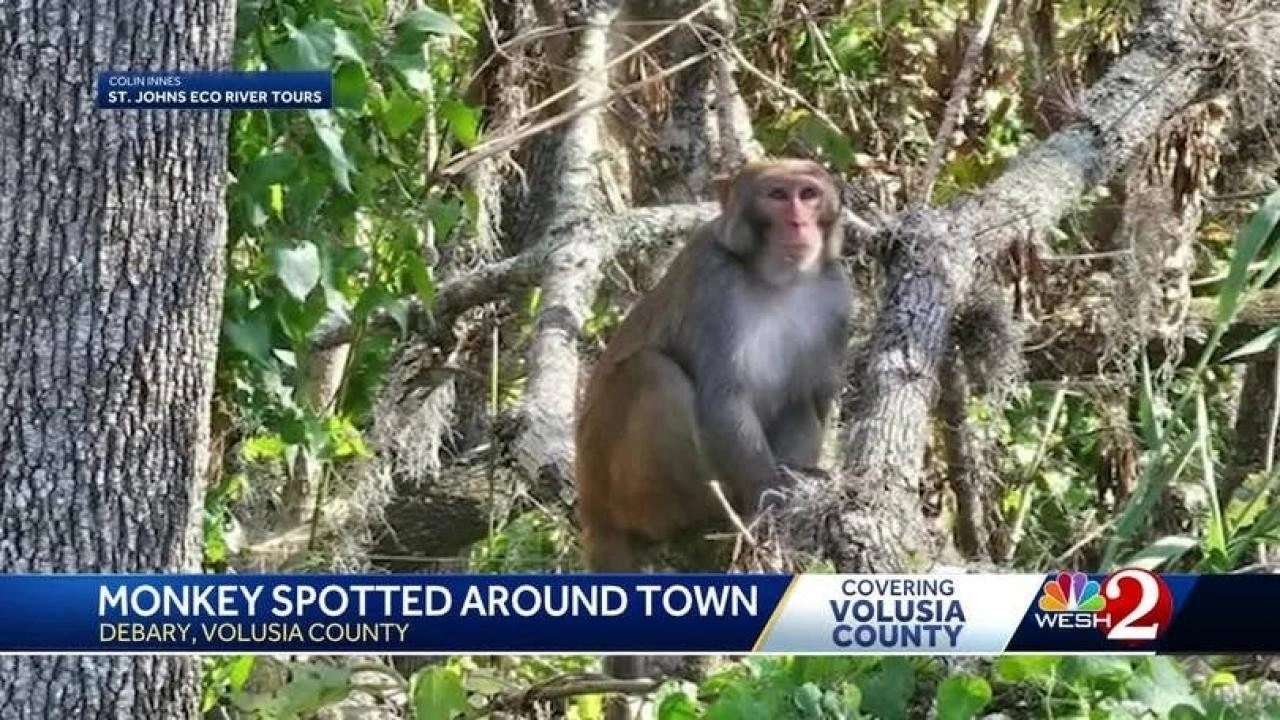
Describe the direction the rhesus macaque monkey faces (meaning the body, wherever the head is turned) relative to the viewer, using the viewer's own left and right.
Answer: facing the viewer and to the right of the viewer

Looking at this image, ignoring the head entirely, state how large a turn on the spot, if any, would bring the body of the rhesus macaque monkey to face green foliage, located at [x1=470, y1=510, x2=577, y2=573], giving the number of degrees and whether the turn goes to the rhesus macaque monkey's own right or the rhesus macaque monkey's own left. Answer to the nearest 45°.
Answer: approximately 135° to the rhesus macaque monkey's own right

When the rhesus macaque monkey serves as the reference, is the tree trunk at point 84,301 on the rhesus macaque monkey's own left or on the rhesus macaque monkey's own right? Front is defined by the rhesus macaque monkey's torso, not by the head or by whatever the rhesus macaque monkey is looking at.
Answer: on the rhesus macaque monkey's own right
